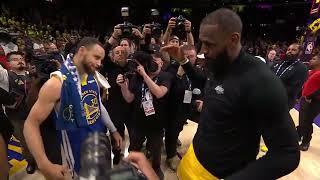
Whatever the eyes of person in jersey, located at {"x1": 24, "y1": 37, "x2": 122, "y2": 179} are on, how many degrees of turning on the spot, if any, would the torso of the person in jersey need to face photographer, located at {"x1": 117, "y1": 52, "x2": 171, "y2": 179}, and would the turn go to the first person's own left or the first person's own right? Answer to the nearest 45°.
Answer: approximately 90° to the first person's own left

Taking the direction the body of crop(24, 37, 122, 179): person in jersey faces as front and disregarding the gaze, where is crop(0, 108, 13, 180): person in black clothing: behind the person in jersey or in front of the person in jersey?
behind

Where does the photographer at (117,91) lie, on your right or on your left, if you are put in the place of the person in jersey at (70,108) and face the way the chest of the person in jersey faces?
on your left

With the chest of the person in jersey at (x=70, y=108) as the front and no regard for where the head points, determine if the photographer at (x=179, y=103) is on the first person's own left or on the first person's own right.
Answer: on the first person's own left

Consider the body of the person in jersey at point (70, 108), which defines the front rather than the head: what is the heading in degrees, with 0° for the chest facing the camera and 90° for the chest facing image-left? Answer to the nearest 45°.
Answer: approximately 315°

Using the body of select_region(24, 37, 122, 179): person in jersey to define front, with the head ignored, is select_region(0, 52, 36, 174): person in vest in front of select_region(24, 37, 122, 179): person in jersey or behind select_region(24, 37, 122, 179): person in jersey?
behind

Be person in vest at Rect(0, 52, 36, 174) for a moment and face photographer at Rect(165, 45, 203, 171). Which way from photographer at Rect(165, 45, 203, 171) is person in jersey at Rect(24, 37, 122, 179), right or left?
right

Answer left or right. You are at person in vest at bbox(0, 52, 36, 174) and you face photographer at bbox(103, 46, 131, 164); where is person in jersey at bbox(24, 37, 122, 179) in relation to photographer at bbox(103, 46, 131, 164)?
right
